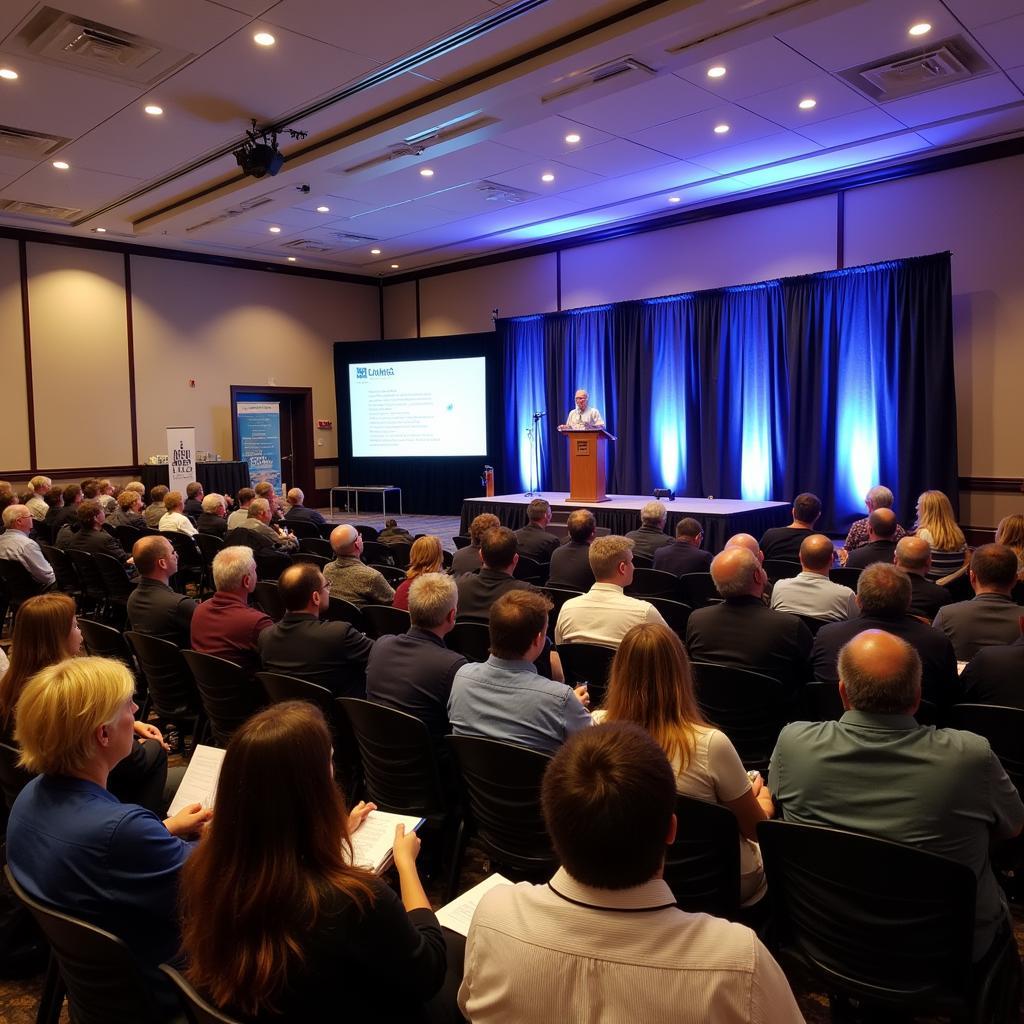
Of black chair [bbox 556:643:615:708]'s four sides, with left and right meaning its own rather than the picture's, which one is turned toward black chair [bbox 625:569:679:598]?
front

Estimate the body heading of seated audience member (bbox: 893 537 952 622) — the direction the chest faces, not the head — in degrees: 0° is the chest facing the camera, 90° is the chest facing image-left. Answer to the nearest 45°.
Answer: approximately 180°

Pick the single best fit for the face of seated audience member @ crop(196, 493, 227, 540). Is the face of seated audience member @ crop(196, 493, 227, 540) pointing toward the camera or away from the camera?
away from the camera

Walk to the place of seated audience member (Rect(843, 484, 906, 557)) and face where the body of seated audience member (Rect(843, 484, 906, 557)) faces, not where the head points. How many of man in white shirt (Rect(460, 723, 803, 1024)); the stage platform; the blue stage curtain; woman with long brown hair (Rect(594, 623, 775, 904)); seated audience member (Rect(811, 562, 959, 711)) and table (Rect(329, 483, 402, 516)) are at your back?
3

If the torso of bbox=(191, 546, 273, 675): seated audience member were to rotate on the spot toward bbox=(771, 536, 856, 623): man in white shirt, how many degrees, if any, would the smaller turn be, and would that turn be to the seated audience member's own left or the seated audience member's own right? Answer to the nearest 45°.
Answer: approximately 45° to the seated audience member's own right

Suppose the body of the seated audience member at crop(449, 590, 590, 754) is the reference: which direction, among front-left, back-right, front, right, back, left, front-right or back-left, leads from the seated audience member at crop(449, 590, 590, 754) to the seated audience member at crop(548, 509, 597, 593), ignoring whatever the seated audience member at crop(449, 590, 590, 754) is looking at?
front-left

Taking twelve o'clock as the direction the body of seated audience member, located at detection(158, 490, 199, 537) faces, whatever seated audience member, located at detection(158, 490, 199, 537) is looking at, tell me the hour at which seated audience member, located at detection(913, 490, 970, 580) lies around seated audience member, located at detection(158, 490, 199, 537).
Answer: seated audience member, located at detection(913, 490, 970, 580) is roughly at 3 o'clock from seated audience member, located at detection(158, 490, 199, 537).

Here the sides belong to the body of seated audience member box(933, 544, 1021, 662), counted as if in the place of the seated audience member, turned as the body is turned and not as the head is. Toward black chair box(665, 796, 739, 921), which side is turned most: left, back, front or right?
back

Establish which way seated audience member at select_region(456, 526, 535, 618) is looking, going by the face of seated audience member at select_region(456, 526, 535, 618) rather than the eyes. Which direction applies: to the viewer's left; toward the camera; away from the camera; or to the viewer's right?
away from the camera

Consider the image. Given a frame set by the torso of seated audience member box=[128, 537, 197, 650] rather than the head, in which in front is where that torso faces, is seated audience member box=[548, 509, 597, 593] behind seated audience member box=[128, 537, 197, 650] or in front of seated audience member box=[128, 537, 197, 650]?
in front

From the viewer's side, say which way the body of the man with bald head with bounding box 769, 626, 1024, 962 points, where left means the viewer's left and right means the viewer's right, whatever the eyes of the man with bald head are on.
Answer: facing away from the viewer

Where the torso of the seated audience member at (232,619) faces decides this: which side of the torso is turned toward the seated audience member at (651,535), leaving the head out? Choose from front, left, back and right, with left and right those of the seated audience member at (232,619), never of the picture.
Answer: front

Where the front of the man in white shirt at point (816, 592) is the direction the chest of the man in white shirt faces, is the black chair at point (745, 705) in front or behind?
behind

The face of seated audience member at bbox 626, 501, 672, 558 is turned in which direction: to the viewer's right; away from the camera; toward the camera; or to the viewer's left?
away from the camera
